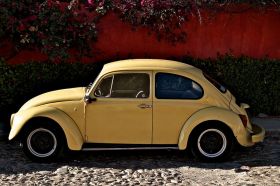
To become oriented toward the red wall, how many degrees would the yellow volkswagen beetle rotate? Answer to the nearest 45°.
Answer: approximately 45° to its right

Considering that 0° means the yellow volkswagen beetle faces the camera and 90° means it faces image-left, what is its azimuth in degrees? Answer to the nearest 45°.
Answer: approximately 90°
